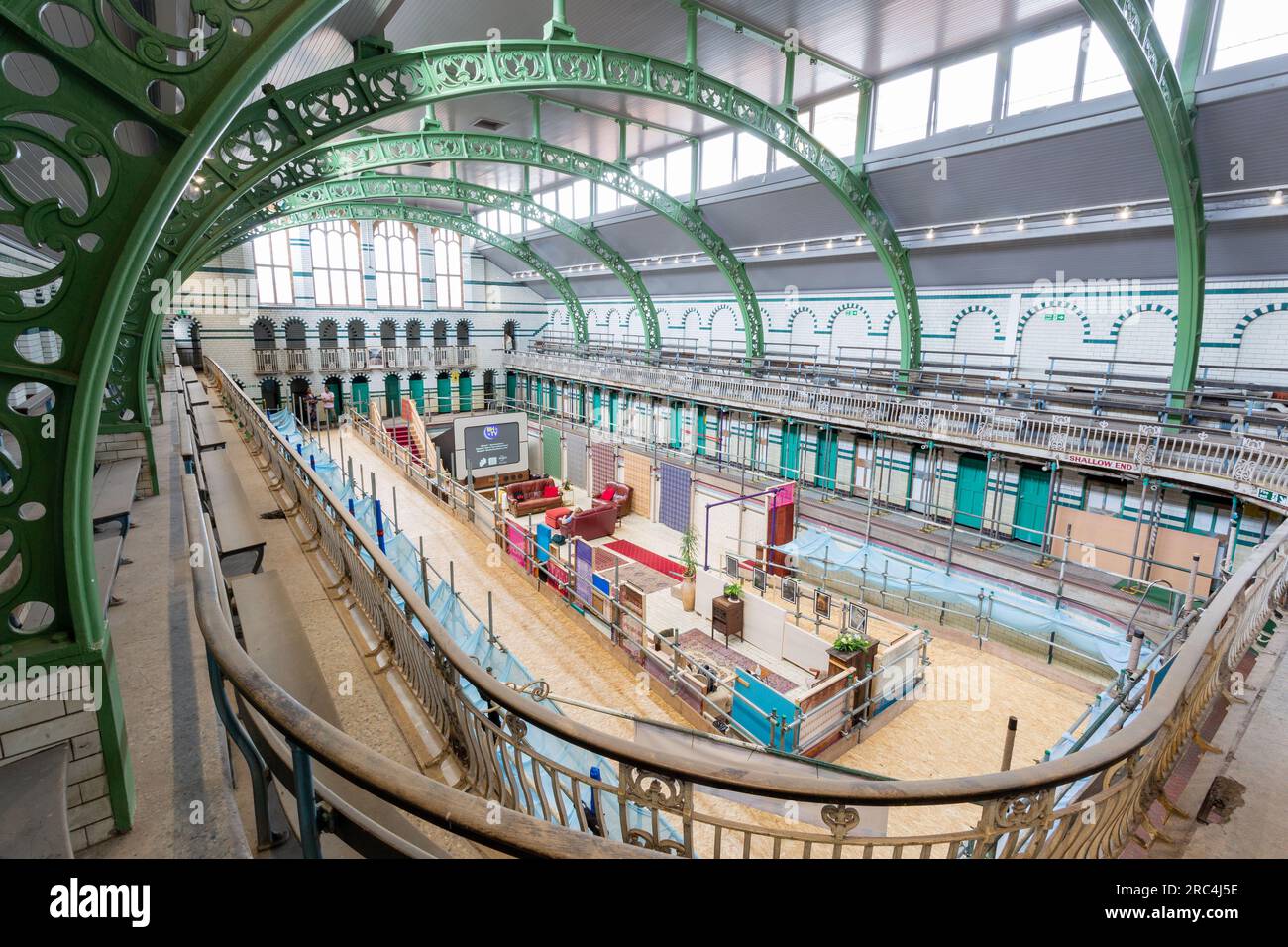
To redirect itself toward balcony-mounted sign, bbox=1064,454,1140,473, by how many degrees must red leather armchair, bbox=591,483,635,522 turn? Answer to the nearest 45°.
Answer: approximately 90° to its left

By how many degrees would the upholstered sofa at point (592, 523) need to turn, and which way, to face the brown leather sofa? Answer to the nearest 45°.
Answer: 0° — it already faces it

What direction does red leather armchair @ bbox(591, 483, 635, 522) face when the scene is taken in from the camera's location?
facing the viewer and to the left of the viewer

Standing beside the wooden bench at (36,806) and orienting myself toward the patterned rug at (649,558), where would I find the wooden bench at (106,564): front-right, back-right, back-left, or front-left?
front-left

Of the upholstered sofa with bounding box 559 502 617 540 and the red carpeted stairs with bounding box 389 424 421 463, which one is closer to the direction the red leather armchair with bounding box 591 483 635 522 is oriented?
the upholstered sofa

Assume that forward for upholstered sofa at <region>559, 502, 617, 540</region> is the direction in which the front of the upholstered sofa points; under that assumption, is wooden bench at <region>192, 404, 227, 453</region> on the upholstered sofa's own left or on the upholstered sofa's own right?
on the upholstered sofa's own left

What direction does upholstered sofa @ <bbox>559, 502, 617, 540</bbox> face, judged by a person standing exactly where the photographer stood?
facing away from the viewer and to the left of the viewer

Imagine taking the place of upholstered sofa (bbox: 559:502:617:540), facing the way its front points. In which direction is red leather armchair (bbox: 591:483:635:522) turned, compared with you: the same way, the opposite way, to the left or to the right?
to the left

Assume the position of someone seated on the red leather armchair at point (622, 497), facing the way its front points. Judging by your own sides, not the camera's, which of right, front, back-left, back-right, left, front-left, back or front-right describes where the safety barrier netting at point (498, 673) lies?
front-left

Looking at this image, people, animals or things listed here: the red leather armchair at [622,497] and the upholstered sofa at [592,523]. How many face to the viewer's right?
0

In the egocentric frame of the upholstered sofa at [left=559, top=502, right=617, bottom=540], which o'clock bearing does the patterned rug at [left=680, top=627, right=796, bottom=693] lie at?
The patterned rug is roughly at 7 o'clock from the upholstered sofa.

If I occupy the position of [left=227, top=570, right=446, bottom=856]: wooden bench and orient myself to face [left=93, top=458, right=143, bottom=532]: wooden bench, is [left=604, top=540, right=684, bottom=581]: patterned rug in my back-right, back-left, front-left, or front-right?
front-right

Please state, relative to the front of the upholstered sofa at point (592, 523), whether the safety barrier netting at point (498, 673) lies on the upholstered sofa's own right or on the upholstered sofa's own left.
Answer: on the upholstered sofa's own left

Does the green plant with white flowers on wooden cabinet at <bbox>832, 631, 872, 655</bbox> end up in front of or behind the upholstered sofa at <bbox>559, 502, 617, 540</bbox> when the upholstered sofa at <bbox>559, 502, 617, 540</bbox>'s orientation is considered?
behind

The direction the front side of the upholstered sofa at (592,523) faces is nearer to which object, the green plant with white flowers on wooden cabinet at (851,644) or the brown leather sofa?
the brown leather sofa
